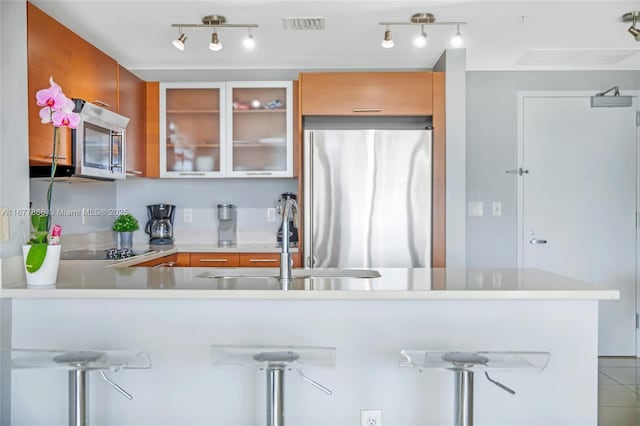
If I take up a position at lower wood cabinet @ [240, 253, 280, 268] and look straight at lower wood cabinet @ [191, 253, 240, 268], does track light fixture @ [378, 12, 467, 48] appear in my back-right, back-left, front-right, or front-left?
back-left

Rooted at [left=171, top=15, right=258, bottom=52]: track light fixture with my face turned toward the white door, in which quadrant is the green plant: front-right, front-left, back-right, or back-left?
back-left

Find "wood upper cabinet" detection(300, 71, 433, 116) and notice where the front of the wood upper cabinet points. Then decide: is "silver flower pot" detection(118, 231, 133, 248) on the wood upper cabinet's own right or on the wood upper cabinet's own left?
on the wood upper cabinet's own right

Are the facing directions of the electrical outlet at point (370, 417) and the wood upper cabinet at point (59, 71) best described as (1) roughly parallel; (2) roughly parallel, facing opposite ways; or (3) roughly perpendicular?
roughly perpendicular

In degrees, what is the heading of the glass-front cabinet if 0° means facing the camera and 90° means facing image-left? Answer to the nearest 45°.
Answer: approximately 0°

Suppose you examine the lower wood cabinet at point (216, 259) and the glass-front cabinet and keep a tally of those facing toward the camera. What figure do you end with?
2

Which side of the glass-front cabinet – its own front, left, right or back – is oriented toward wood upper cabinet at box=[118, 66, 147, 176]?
right
